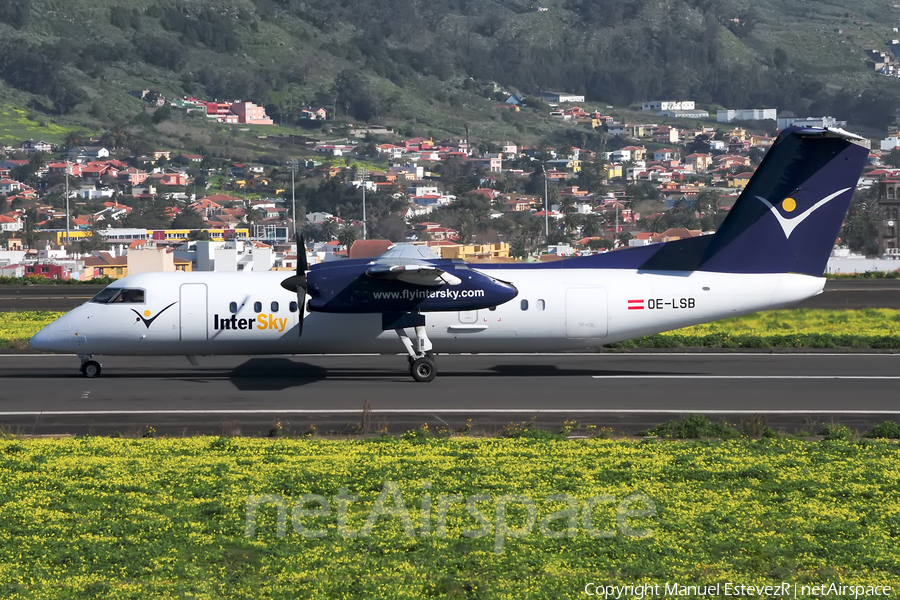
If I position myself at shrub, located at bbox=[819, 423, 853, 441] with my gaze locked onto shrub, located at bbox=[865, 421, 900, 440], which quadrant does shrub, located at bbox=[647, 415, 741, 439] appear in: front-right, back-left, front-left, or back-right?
back-left

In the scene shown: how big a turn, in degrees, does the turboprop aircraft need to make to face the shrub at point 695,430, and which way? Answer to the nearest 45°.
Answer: approximately 90° to its left

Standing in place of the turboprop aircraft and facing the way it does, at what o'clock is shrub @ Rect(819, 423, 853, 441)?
The shrub is roughly at 8 o'clock from the turboprop aircraft.

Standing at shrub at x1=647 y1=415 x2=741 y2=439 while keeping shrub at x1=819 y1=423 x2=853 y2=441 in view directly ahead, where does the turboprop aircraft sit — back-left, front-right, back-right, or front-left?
back-left

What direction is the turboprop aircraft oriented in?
to the viewer's left

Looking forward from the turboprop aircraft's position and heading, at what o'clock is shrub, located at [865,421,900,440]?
The shrub is roughly at 8 o'clock from the turboprop aircraft.

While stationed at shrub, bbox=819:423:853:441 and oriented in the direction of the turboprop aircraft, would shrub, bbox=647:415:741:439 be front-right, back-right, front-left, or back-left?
front-left

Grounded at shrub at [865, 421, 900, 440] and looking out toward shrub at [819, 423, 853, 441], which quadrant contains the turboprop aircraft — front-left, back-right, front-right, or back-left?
front-right
